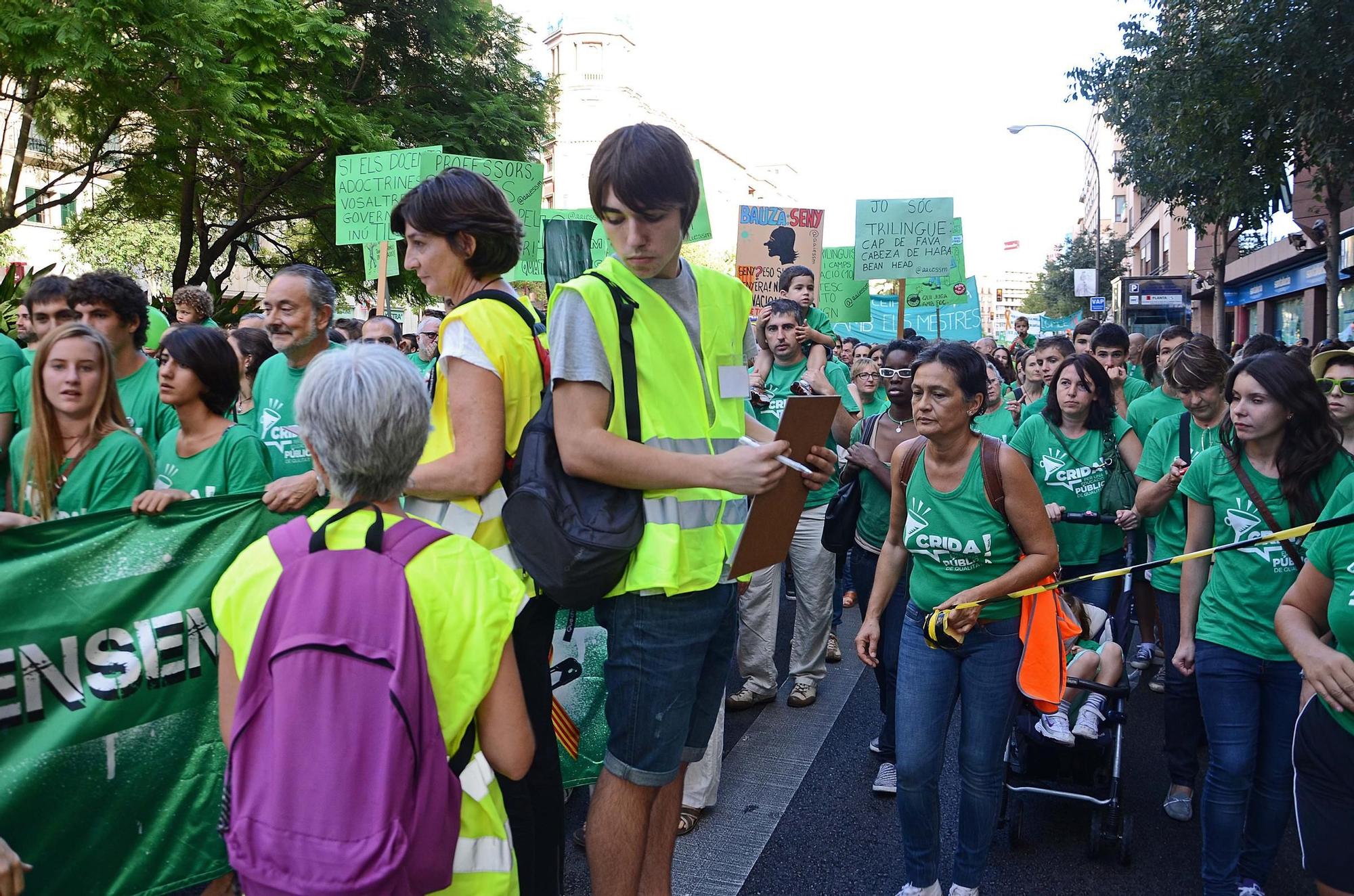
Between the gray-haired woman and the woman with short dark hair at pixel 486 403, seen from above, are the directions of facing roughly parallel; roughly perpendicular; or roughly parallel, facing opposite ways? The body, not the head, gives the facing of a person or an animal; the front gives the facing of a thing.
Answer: roughly perpendicular

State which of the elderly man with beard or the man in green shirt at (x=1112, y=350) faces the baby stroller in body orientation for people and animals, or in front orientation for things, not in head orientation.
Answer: the man in green shirt

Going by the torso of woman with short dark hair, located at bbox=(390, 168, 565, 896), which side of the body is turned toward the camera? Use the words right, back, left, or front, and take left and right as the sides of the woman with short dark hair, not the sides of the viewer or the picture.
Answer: left

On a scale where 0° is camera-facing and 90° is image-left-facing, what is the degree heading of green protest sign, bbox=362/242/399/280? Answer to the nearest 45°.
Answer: approximately 0°

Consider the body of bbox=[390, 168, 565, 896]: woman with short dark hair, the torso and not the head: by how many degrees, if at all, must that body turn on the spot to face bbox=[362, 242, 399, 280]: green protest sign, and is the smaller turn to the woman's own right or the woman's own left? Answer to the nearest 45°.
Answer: approximately 90° to the woman's own right

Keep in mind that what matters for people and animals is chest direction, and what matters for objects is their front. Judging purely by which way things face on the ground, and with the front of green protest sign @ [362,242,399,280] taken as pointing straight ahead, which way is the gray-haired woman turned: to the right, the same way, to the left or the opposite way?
the opposite way

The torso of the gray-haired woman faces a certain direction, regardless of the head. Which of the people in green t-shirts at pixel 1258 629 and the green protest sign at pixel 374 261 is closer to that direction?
the green protest sign

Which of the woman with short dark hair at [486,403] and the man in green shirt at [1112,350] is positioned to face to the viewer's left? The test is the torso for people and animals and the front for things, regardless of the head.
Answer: the woman with short dark hair

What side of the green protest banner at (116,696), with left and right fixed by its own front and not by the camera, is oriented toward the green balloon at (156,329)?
back

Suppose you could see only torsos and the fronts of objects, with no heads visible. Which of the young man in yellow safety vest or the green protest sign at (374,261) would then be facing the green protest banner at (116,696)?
the green protest sign

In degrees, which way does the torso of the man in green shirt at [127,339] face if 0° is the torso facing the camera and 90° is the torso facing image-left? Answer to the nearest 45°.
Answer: approximately 45°
